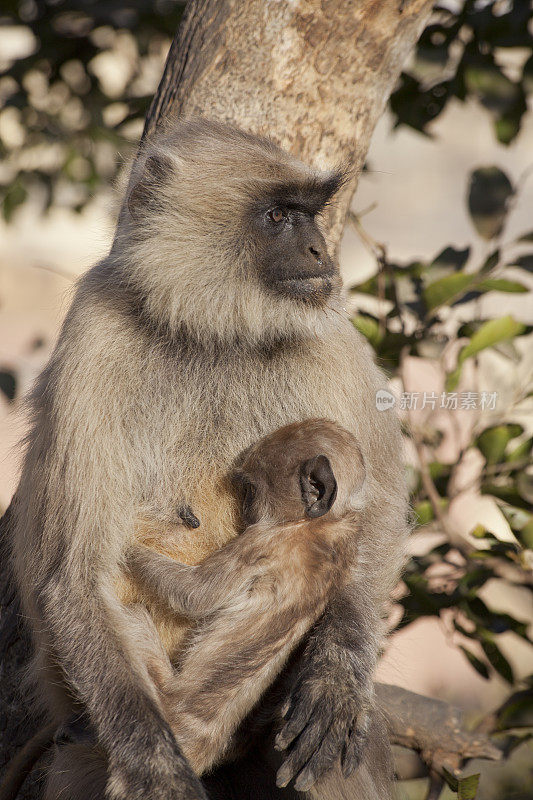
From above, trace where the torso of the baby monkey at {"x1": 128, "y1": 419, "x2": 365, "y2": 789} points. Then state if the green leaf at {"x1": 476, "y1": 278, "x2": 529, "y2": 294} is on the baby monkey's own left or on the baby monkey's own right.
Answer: on the baby monkey's own right

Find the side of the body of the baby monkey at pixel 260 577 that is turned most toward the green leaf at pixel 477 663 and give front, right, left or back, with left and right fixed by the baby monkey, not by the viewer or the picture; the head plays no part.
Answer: right

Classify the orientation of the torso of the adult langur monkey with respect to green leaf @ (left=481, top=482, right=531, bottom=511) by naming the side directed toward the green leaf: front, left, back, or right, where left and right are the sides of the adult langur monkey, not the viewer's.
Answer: left

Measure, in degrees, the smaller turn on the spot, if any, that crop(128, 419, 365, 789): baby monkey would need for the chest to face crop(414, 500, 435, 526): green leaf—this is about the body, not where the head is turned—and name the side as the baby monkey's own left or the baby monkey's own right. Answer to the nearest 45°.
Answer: approximately 90° to the baby monkey's own right

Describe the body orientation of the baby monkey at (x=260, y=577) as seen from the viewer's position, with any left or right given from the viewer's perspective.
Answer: facing away from the viewer and to the left of the viewer

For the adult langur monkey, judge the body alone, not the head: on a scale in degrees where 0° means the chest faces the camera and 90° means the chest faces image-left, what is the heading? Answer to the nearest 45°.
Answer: approximately 315°

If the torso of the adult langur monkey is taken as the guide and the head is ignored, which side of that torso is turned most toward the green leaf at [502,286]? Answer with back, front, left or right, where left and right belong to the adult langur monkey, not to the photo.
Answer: left
